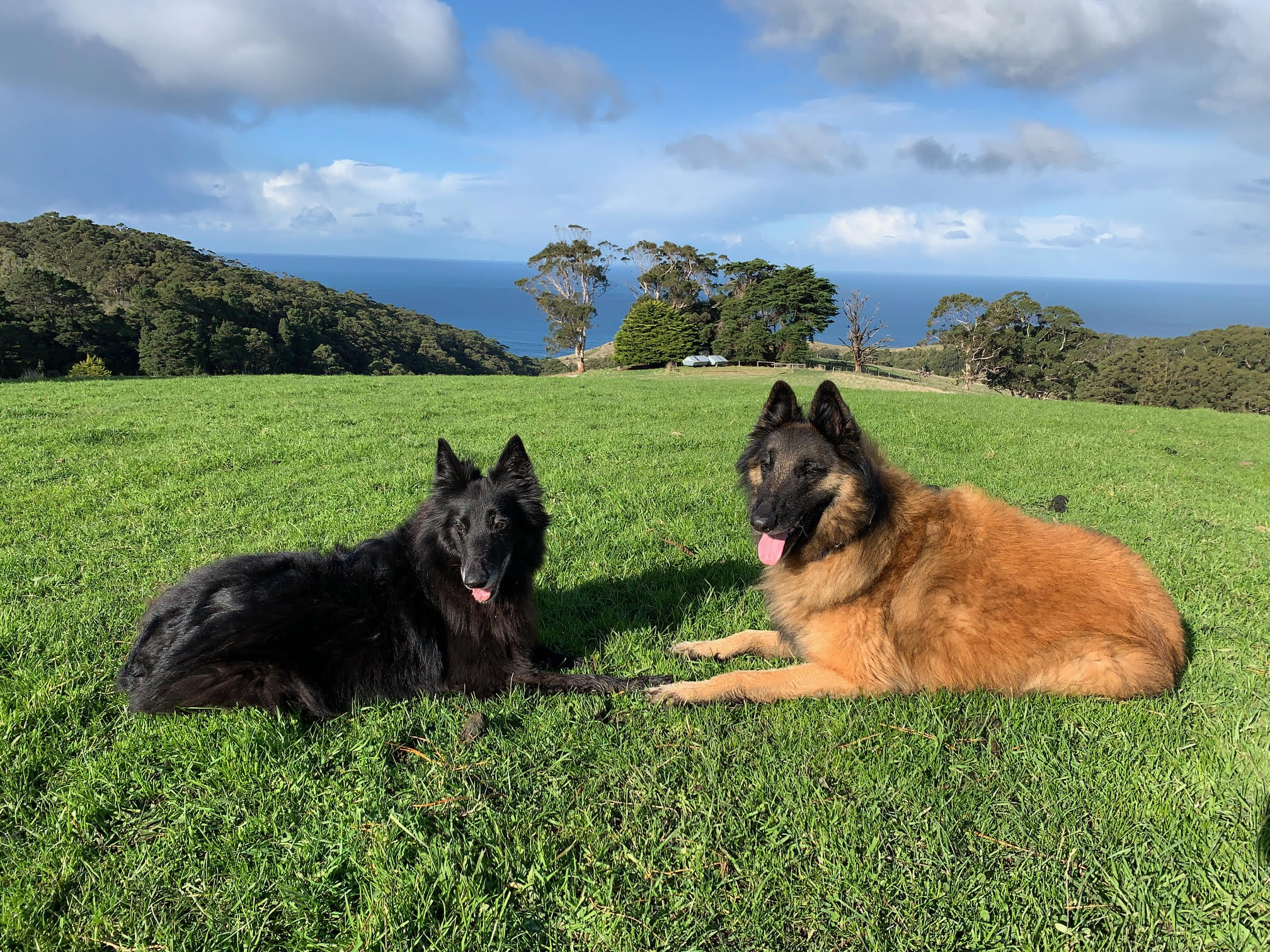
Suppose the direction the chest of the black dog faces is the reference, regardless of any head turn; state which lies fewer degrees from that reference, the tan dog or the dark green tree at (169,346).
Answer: the tan dog

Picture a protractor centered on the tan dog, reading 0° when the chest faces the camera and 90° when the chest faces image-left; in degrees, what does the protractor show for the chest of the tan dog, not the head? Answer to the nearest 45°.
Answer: approximately 90°

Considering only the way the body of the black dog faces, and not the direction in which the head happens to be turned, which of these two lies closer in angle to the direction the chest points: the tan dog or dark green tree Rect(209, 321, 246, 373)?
the tan dog

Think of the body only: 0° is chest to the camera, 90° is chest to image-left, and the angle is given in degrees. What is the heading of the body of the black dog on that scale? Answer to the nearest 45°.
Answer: approximately 270°

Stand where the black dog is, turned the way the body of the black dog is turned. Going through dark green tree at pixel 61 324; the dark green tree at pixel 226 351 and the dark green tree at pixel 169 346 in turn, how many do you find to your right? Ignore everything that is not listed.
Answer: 0

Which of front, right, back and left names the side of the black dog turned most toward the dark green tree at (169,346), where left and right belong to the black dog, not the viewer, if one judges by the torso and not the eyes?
left

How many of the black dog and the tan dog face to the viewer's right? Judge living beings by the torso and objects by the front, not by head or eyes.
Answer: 1

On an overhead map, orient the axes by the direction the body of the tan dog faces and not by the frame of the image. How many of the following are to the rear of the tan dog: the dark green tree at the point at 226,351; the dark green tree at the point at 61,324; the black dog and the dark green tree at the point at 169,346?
0

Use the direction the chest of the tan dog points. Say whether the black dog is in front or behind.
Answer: in front
